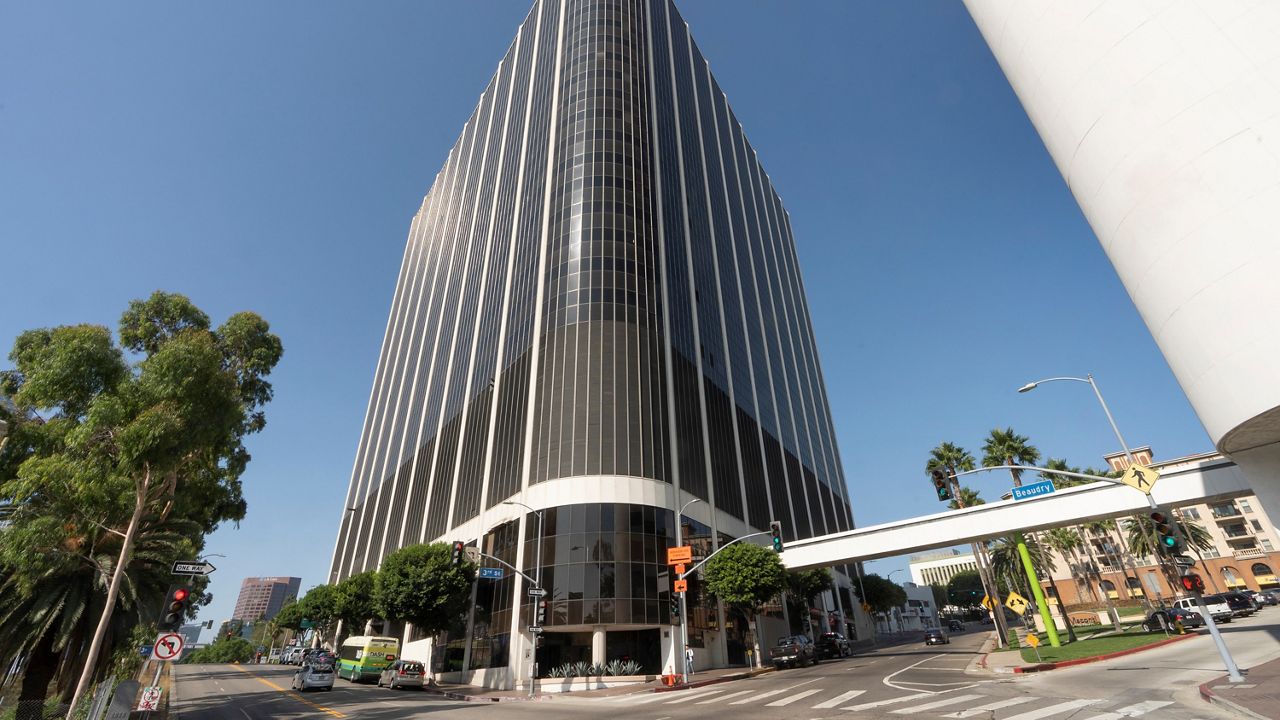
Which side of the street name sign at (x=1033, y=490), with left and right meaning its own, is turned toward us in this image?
front

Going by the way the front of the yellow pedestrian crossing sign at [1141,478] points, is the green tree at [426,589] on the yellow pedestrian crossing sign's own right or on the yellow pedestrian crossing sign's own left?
on the yellow pedestrian crossing sign's own right

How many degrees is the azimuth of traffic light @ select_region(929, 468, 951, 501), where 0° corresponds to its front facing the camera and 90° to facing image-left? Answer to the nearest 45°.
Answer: approximately 0°

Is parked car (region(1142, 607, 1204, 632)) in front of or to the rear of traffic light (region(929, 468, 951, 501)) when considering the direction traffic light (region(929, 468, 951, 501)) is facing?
to the rear

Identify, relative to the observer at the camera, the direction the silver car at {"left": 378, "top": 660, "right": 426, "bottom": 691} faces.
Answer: facing away from the viewer and to the left of the viewer

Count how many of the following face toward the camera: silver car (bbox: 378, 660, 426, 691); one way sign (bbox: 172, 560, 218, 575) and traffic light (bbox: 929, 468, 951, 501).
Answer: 2

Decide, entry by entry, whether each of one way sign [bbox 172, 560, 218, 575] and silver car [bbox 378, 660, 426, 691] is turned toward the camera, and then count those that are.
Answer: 1
